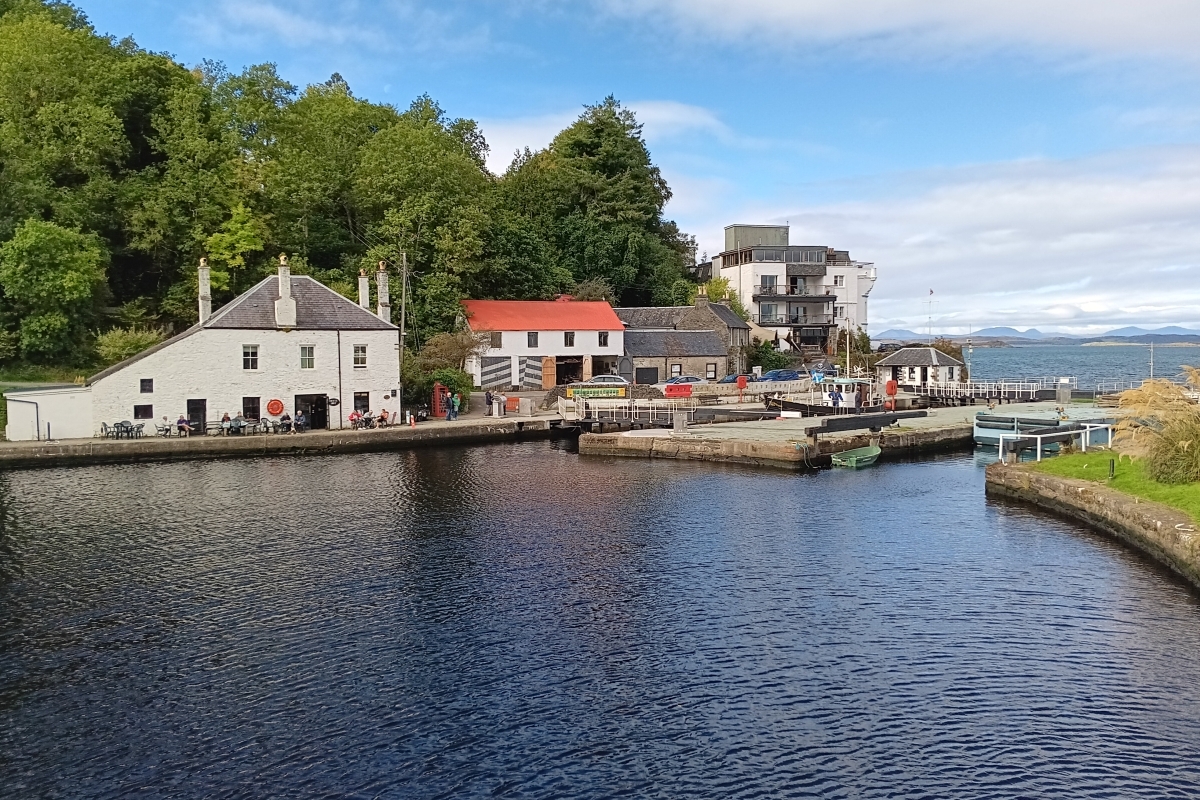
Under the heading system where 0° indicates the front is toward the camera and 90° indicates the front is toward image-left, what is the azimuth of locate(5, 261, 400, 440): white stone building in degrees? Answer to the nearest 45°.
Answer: approximately 0°

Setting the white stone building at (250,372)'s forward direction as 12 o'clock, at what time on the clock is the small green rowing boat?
The small green rowing boat is roughly at 10 o'clock from the white stone building.

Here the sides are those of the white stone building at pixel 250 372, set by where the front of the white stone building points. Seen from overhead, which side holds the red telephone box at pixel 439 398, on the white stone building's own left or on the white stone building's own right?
on the white stone building's own left

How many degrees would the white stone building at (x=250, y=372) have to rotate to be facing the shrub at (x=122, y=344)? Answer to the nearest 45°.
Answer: approximately 135° to its right

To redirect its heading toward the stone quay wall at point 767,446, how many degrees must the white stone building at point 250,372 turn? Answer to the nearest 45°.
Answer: approximately 45° to its left

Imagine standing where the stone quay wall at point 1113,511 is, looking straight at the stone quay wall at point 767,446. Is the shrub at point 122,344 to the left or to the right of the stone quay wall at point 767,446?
left
